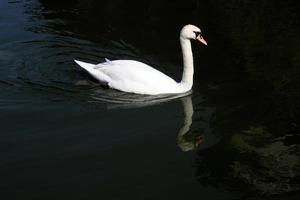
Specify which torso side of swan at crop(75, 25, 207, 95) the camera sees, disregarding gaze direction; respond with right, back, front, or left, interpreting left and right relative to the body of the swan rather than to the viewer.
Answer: right
